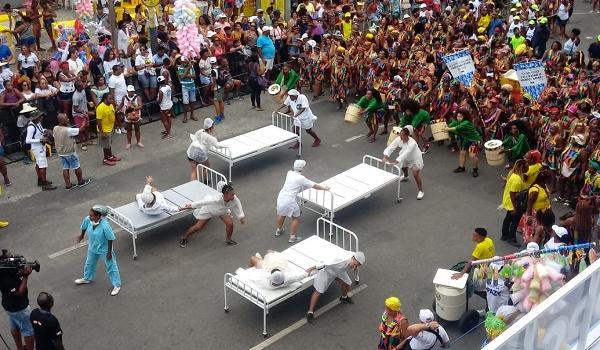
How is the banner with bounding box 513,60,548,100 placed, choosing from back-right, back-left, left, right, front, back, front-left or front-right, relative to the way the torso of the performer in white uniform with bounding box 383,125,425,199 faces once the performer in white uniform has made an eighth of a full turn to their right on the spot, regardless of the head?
back-right

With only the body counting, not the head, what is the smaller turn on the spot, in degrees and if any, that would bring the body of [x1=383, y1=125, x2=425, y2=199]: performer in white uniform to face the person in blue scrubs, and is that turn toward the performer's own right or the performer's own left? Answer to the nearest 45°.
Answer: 0° — they already face them

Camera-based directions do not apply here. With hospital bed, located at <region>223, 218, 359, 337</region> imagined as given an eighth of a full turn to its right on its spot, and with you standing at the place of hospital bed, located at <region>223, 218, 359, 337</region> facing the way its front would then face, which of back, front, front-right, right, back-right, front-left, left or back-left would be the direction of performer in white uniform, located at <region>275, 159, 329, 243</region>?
right
